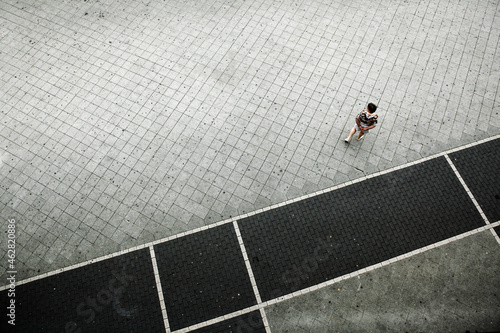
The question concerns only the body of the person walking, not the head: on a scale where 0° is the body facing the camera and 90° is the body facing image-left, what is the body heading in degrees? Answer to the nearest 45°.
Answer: approximately 45°
